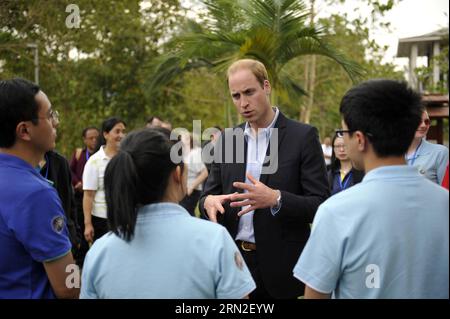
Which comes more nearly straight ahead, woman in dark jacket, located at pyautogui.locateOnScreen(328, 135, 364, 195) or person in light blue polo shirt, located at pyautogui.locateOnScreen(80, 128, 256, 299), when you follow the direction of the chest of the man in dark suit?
the person in light blue polo shirt

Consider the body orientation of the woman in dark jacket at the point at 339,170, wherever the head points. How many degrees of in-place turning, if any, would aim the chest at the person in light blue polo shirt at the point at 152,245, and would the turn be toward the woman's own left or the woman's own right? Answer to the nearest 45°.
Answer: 0° — they already face them

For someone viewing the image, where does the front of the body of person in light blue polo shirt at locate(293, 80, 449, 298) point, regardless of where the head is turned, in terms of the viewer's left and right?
facing away from the viewer and to the left of the viewer

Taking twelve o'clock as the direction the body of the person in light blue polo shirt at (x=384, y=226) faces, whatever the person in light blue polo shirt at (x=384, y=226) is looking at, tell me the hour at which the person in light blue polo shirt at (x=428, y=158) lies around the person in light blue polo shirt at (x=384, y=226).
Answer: the person in light blue polo shirt at (x=428, y=158) is roughly at 2 o'clock from the person in light blue polo shirt at (x=384, y=226).

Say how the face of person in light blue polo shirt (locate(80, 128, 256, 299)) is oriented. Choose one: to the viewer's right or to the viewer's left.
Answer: to the viewer's right

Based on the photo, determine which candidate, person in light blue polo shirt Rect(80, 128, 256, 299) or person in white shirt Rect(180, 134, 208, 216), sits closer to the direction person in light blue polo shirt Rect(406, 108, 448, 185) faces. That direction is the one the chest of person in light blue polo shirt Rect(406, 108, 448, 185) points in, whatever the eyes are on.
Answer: the person in light blue polo shirt

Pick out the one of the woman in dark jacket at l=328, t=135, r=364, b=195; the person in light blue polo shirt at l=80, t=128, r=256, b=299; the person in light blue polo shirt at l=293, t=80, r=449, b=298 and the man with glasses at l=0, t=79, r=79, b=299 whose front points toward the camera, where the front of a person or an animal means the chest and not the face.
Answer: the woman in dark jacket

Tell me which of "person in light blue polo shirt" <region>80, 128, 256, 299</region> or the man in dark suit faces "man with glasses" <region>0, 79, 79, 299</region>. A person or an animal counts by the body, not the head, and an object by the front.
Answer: the man in dark suit

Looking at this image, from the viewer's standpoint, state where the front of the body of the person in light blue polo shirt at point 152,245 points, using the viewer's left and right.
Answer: facing away from the viewer and to the right of the viewer

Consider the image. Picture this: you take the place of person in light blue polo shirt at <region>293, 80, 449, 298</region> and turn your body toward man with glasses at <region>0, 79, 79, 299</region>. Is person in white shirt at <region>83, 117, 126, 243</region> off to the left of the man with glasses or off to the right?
right

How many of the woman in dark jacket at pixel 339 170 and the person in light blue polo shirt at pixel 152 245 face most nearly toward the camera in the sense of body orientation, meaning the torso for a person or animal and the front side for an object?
1
